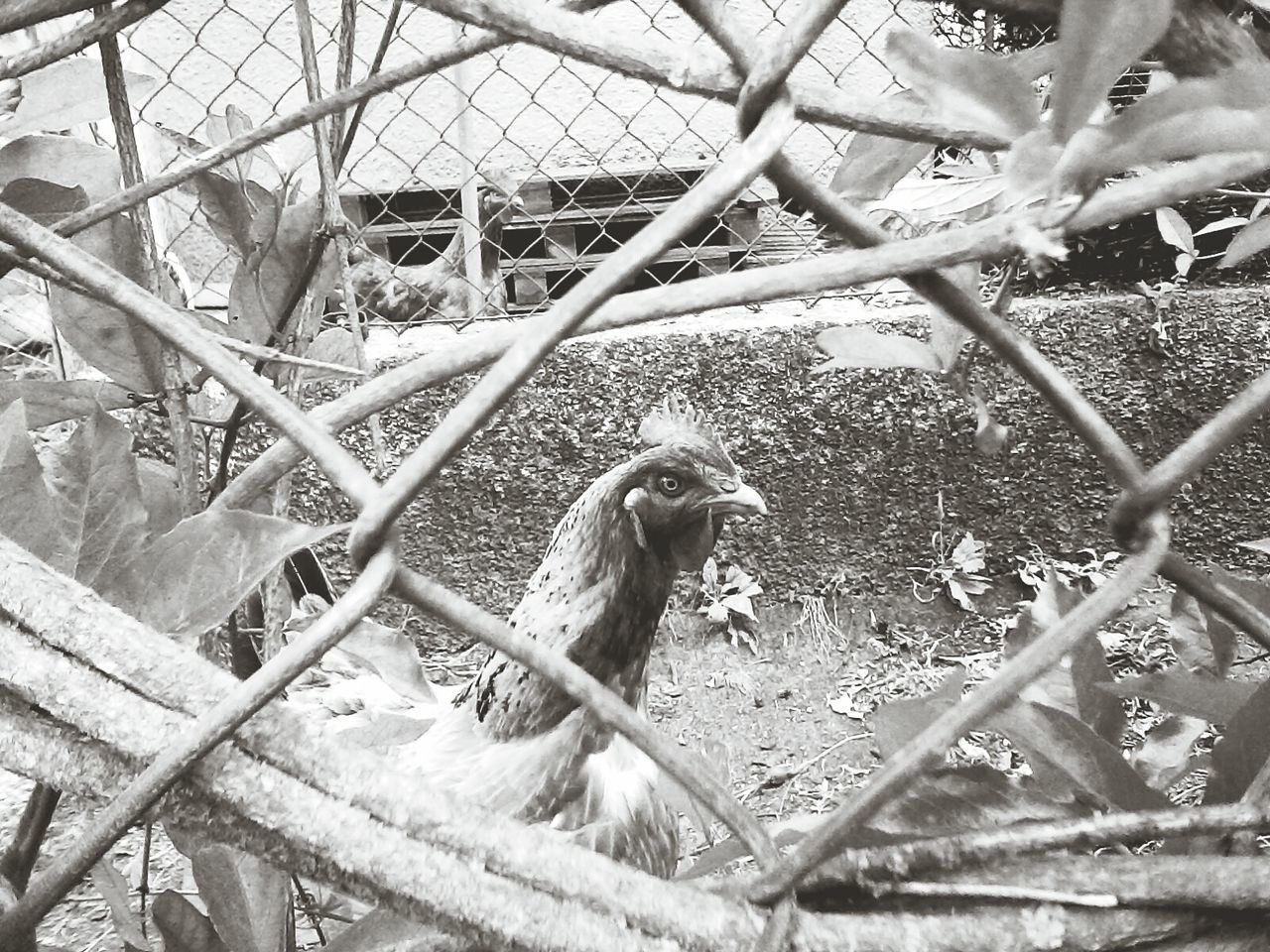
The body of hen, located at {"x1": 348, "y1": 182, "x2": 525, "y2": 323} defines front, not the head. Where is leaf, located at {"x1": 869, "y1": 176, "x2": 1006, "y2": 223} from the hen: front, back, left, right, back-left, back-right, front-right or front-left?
right

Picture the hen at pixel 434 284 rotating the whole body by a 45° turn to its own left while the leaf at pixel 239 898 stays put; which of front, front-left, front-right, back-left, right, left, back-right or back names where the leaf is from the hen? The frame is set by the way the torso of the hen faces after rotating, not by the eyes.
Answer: back-right

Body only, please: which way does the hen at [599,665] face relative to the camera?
to the viewer's right

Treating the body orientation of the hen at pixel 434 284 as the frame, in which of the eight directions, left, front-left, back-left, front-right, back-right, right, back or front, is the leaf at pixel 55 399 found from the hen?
right

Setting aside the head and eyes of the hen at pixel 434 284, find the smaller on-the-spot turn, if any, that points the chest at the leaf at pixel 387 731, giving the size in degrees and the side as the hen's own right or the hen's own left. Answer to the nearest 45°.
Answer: approximately 90° to the hen's own right

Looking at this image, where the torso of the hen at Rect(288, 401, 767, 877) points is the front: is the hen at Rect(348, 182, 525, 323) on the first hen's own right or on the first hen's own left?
on the first hen's own left

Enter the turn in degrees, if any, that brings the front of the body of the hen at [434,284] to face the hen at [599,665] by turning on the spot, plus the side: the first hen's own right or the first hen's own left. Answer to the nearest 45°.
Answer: approximately 90° to the first hen's own right

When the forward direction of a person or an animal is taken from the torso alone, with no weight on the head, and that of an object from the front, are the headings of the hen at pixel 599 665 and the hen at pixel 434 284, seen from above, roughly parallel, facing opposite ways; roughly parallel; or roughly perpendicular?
roughly parallel

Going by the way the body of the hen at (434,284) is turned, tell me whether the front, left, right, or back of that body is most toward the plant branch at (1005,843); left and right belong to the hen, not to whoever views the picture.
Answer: right

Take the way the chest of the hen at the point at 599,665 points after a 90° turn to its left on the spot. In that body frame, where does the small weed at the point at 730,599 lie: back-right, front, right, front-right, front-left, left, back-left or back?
front

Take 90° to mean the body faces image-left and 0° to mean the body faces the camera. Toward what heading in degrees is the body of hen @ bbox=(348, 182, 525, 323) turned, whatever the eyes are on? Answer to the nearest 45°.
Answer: approximately 270°

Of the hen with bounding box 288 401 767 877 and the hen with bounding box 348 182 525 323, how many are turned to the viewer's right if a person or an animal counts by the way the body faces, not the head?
2

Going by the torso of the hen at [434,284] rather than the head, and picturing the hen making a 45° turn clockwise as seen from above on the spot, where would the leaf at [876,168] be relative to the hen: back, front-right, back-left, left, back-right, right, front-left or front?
front-right

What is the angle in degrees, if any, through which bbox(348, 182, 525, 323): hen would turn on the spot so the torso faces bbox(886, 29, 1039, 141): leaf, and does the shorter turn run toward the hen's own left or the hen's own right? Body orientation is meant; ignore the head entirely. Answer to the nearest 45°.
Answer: approximately 90° to the hen's own right
